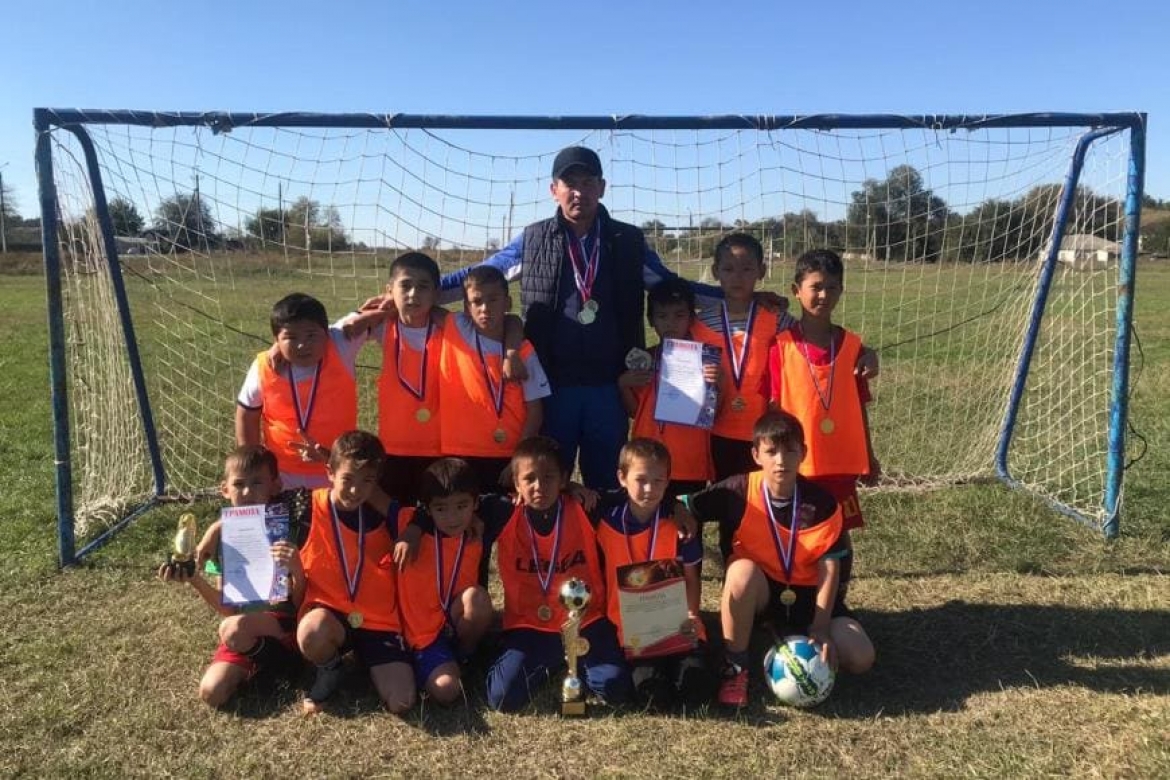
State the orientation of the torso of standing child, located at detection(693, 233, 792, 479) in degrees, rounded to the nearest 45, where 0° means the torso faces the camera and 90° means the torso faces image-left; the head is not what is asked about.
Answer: approximately 0°

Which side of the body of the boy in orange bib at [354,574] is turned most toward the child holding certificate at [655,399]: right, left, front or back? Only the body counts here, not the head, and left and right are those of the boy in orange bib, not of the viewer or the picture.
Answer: left

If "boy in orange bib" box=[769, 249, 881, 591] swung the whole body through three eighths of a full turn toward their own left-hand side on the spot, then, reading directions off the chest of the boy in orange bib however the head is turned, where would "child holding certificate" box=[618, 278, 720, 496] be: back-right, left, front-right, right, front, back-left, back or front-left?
back-left

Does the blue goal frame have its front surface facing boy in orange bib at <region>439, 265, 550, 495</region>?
yes

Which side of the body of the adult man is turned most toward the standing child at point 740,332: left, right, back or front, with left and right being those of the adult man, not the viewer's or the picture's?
left

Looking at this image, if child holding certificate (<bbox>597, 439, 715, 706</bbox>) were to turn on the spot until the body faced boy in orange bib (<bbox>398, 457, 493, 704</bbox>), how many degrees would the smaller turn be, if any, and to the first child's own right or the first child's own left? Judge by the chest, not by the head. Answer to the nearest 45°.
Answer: approximately 90° to the first child's own right

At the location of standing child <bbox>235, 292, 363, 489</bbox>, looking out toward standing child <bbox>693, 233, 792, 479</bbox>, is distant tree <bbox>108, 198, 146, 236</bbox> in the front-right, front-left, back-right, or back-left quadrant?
back-left
